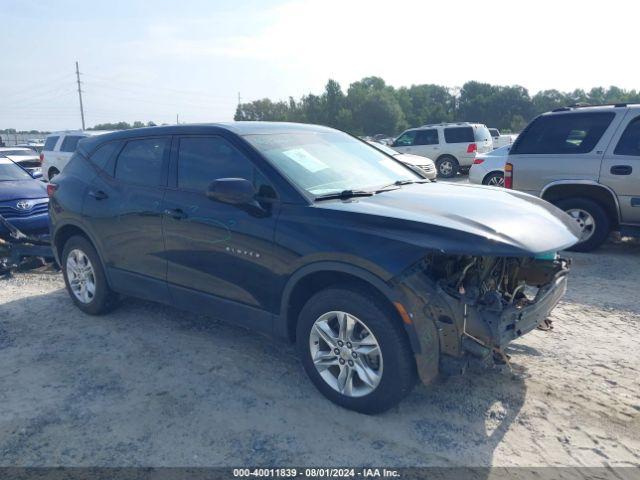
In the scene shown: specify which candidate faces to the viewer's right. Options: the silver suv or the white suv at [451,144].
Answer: the silver suv

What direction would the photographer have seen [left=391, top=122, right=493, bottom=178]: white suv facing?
facing away from the viewer and to the left of the viewer

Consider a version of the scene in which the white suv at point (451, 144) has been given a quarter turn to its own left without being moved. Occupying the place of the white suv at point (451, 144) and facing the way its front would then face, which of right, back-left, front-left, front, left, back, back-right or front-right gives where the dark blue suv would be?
front-left

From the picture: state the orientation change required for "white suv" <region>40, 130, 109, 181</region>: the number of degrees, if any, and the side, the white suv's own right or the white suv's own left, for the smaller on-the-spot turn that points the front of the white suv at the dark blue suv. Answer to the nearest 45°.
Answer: approximately 90° to the white suv's own right

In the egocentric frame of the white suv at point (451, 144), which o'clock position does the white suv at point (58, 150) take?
the white suv at point (58, 150) is roughly at 10 o'clock from the white suv at point (451, 144).

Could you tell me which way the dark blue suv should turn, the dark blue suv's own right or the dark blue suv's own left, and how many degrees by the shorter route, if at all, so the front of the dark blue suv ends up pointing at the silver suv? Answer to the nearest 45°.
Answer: approximately 90° to the dark blue suv's own left

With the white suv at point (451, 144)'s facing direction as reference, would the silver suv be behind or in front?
behind

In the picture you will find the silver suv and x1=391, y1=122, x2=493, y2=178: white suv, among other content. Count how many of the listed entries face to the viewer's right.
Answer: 1

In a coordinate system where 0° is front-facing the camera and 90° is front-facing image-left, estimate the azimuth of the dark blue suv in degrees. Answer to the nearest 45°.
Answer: approximately 315°

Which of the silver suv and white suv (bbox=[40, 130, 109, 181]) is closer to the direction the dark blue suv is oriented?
the silver suv
